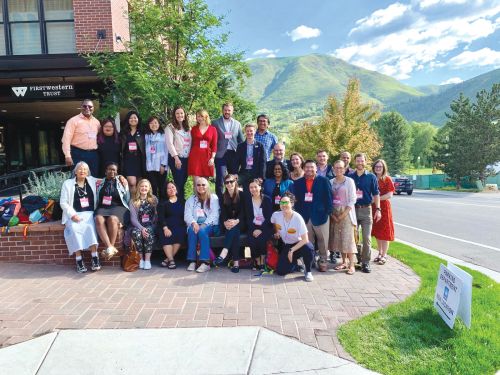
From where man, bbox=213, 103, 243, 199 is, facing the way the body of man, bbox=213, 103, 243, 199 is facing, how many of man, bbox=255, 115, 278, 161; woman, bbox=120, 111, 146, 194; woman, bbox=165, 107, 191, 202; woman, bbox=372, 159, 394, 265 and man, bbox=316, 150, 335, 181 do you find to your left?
3

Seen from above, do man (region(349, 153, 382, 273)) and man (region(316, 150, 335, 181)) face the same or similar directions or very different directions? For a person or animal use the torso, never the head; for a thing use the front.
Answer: same or similar directions

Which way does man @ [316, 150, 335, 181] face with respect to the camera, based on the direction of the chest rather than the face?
toward the camera

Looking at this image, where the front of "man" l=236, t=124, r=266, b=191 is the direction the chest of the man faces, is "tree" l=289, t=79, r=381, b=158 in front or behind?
behind

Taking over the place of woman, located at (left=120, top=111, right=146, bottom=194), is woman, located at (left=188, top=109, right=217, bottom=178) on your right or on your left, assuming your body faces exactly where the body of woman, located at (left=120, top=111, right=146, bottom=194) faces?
on your left

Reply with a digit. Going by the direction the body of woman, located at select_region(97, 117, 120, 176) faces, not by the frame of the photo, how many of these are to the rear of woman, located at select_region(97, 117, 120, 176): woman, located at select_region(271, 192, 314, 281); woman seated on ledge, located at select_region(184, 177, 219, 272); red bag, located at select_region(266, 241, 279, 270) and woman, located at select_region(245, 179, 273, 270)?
0

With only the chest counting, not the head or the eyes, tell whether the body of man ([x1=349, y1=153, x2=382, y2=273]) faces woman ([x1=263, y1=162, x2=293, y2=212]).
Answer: no

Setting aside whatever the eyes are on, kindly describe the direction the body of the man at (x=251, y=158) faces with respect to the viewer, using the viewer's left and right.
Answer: facing the viewer

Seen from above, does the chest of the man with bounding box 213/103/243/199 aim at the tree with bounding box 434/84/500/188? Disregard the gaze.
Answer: no

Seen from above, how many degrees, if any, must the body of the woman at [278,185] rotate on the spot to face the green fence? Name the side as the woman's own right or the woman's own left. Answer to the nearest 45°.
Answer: approximately 135° to the woman's own left

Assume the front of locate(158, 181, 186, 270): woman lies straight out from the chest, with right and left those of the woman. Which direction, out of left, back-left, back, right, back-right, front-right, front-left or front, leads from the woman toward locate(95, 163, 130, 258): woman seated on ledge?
right

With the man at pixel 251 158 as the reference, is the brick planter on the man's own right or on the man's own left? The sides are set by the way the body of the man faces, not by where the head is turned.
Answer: on the man's own right

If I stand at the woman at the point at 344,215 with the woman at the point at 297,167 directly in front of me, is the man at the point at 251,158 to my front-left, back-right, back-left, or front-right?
front-left

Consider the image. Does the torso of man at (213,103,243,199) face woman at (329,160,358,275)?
no
